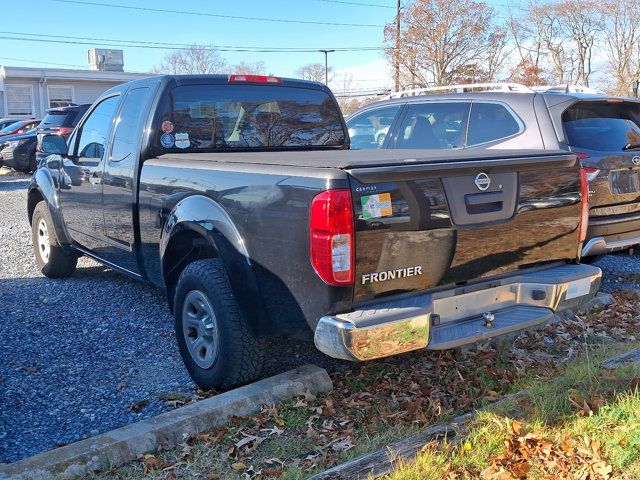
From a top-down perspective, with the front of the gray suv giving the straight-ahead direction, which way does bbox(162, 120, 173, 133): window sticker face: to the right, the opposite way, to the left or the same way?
the opposite way

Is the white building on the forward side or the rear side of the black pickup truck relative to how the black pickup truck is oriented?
on the forward side

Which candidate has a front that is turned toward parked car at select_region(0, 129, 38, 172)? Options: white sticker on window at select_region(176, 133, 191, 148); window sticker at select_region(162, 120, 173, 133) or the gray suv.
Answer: the gray suv

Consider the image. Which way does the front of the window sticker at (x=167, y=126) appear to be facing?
toward the camera

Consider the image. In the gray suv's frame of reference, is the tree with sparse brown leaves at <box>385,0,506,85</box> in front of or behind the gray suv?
in front

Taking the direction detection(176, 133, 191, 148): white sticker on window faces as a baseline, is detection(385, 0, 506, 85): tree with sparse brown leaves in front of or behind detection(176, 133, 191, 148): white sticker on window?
behind

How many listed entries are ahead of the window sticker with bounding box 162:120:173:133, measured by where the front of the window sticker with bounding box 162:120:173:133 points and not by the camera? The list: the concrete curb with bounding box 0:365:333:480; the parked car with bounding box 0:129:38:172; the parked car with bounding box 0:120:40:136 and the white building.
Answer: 1

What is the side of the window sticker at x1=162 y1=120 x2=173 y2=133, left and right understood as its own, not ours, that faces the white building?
back

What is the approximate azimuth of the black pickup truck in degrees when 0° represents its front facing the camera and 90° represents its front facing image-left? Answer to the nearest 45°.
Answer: approximately 135°

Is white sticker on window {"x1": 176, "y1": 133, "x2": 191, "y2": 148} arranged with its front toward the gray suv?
no

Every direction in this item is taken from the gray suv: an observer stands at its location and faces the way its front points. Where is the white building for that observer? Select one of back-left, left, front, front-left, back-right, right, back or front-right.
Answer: front

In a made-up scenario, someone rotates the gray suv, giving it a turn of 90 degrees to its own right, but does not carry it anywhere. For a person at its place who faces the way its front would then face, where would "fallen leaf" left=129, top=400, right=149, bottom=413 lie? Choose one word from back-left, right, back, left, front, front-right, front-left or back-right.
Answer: back

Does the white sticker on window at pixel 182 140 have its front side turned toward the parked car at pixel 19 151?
no

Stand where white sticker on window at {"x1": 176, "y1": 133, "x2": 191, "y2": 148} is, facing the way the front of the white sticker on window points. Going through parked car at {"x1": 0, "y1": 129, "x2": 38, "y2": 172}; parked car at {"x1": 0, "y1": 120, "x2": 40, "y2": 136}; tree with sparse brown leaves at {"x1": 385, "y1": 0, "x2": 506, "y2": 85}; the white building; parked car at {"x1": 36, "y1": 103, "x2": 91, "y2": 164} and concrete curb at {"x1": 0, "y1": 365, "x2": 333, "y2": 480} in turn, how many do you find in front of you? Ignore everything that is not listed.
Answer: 1

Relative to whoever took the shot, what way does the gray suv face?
facing away from the viewer and to the left of the viewer

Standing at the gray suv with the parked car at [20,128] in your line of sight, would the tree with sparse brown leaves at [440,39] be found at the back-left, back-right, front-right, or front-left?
front-right

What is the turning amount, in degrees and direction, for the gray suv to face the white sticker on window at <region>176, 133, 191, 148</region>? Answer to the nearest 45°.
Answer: approximately 90° to its left

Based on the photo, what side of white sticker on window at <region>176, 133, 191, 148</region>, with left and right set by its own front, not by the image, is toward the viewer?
front

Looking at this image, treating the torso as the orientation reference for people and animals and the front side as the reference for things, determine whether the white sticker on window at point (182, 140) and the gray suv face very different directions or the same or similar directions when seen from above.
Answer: very different directions

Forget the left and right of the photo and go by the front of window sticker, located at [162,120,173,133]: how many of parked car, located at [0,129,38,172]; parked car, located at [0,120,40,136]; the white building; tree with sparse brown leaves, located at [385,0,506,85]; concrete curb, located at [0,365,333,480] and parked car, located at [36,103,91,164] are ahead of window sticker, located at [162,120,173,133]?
1

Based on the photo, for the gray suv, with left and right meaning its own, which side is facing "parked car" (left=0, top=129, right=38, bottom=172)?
front

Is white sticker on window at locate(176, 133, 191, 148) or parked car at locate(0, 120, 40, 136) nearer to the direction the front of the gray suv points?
the parked car
